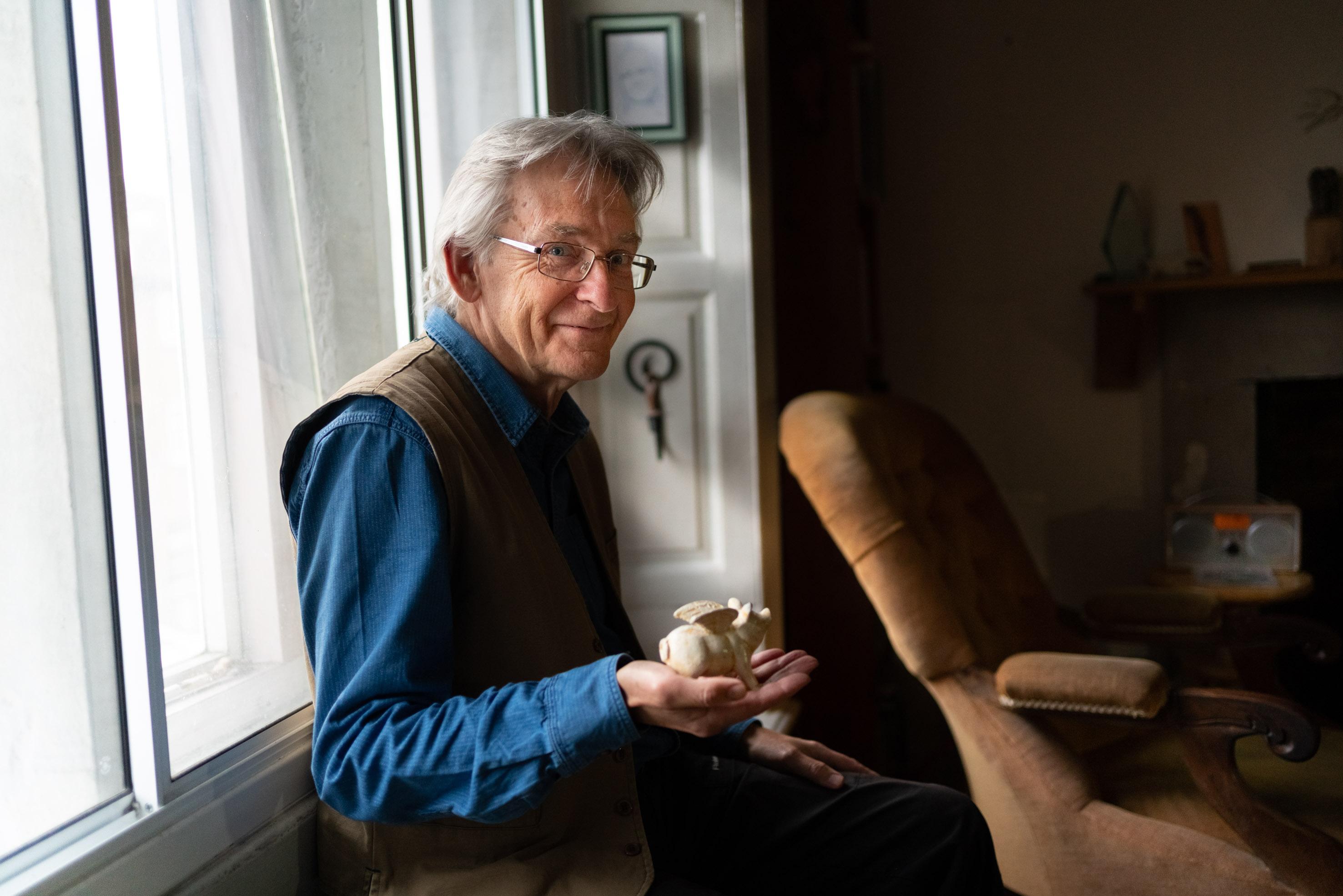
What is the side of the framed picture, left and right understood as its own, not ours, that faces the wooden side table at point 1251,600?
left

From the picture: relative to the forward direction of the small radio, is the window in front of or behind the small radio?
in front

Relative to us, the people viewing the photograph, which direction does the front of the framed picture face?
facing the viewer

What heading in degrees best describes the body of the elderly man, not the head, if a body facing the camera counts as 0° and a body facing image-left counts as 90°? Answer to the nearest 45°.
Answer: approximately 315°

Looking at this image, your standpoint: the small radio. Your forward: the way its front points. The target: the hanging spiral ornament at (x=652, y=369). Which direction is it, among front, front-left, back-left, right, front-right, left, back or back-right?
front-right

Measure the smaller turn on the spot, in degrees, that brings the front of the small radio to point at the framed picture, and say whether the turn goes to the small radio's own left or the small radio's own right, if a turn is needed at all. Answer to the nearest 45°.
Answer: approximately 45° to the small radio's own right

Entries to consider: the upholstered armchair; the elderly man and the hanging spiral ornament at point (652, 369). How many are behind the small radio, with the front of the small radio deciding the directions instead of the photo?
0

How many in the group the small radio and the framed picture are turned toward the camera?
2

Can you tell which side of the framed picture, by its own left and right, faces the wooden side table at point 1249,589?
left

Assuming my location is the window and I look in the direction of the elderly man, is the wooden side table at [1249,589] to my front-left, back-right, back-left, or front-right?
front-left

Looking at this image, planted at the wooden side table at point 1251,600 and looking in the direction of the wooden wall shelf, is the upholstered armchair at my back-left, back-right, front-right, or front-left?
back-left

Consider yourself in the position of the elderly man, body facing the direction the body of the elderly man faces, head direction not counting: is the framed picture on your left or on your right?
on your left
